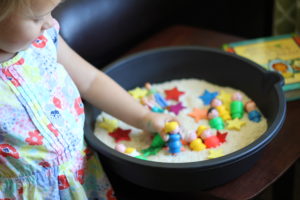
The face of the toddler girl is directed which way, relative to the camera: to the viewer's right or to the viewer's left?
to the viewer's right

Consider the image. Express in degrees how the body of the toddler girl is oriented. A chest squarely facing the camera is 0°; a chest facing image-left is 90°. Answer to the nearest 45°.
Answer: approximately 315°
